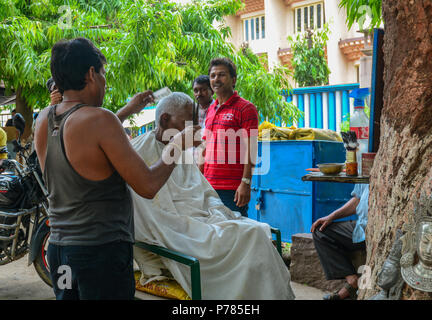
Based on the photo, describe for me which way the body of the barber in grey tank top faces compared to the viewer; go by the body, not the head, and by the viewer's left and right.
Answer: facing away from the viewer and to the right of the viewer

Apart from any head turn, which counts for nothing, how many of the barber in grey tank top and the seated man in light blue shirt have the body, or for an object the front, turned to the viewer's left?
1

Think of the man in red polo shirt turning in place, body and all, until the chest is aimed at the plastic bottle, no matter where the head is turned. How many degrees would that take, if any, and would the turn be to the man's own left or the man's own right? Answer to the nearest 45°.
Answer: approximately 90° to the man's own left

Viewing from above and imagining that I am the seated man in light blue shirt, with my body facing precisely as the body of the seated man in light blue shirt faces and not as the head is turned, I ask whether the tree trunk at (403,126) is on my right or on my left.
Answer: on my left

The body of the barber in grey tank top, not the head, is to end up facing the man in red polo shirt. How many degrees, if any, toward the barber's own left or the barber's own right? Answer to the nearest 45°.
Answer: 0° — they already face them

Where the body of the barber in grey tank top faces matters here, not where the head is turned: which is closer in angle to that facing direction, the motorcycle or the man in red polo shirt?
the man in red polo shirt

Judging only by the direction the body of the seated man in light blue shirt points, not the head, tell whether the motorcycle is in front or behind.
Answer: in front

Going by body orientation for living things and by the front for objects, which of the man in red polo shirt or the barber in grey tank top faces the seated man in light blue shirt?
the barber in grey tank top

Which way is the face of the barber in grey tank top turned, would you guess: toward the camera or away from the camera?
away from the camera

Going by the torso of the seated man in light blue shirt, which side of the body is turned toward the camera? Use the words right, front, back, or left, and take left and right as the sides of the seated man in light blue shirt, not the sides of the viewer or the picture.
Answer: left

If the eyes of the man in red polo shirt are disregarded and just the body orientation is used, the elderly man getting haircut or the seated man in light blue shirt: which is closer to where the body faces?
the elderly man getting haircut

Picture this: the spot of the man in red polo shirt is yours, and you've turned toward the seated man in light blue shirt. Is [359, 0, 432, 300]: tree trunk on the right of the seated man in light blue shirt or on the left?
right

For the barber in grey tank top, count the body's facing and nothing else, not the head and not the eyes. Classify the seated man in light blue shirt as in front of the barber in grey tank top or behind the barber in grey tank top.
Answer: in front
